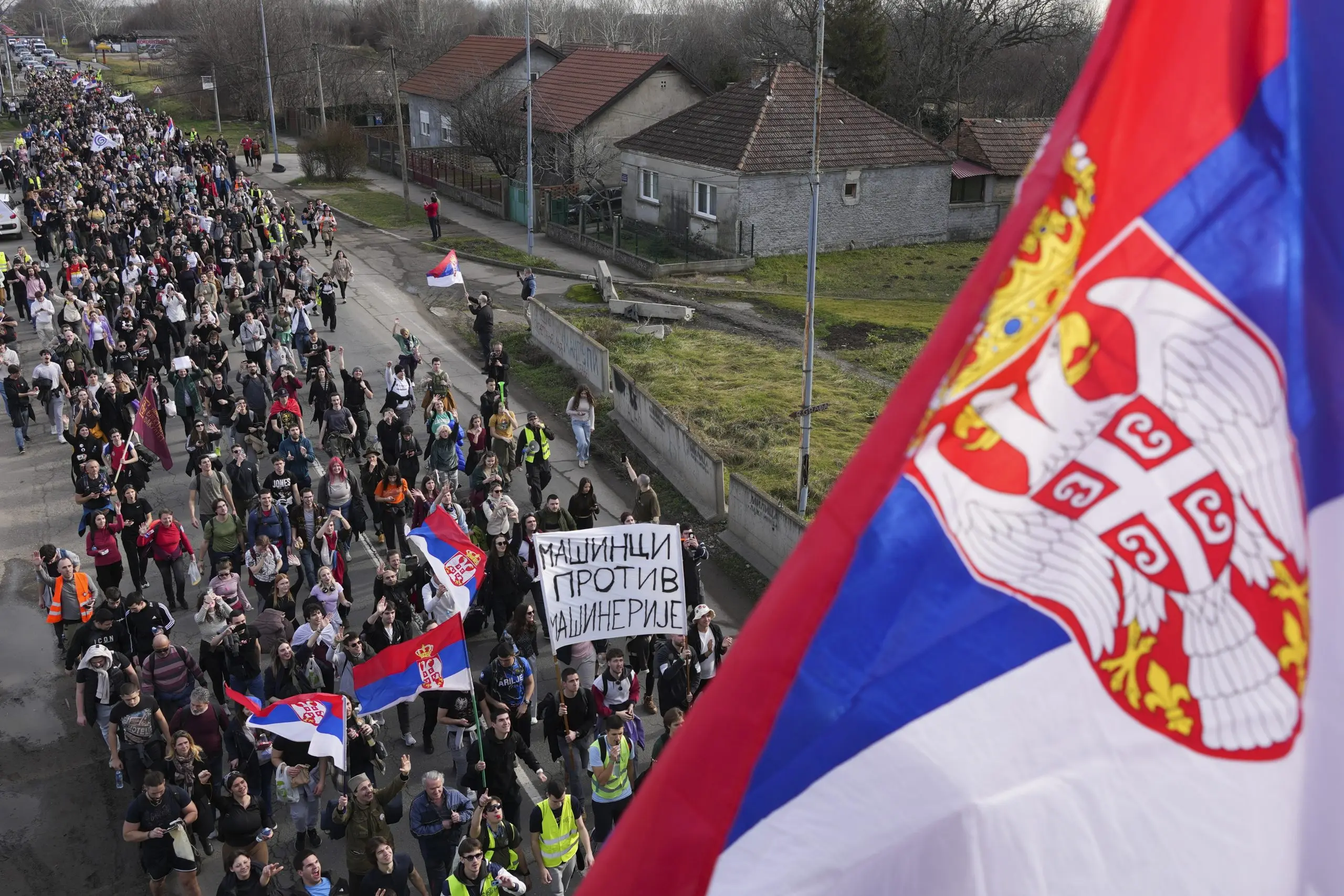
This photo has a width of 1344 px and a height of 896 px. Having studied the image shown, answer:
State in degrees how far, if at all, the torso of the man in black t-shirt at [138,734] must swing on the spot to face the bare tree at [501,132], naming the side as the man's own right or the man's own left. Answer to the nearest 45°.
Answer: approximately 180°

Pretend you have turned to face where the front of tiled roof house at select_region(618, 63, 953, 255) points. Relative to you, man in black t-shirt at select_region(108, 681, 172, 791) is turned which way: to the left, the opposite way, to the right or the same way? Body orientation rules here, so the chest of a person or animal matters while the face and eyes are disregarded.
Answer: to the left

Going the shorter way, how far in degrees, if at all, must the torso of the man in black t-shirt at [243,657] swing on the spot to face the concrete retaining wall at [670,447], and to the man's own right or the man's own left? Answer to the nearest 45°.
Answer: approximately 135° to the man's own left

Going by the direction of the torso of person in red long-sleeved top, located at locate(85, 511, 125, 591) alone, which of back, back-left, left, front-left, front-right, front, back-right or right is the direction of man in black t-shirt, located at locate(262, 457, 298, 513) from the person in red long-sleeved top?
left

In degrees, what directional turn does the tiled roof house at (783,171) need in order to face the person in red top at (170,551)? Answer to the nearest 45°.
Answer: approximately 45° to its left

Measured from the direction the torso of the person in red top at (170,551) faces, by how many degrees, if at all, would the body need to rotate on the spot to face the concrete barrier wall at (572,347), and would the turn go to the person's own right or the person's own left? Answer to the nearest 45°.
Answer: approximately 135° to the person's own left

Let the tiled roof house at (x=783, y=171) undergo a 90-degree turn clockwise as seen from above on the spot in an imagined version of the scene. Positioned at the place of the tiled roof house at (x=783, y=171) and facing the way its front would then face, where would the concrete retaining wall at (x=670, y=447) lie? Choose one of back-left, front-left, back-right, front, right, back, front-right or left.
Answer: back-left

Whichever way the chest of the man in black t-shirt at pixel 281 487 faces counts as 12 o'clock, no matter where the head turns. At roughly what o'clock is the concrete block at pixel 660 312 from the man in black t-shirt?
The concrete block is roughly at 7 o'clock from the man in black t-shirt.

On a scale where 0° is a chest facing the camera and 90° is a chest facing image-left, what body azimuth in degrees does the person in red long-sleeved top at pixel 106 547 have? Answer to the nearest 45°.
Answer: approximately 0°

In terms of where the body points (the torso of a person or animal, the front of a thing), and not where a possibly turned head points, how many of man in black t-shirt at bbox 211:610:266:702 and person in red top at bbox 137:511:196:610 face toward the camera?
2

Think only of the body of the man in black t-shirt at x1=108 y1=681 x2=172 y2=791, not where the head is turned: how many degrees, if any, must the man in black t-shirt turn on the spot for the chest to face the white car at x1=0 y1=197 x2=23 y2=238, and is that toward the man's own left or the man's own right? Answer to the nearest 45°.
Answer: approximately 180°

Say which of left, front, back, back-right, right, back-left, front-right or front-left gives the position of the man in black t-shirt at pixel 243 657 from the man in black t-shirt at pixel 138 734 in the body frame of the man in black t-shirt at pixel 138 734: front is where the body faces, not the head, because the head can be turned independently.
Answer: back-left
